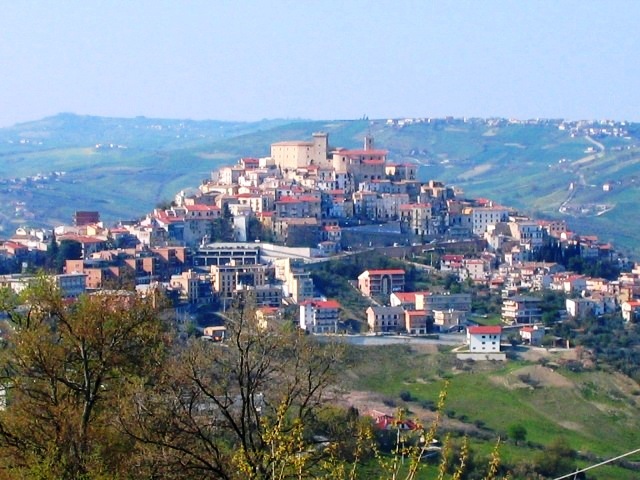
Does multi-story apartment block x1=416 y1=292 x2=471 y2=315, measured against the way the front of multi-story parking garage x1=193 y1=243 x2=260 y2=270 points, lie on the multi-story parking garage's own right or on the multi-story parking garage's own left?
on the multi-story parking garage's own left

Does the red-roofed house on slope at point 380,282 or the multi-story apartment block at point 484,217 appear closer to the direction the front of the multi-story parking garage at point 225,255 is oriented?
the red-roofed house on slope

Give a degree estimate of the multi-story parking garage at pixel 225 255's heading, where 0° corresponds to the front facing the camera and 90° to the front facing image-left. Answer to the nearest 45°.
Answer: approximately 0°

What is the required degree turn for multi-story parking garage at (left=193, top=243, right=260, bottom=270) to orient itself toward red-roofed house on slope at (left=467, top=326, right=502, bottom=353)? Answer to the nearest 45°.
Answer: approximately 45° to its left

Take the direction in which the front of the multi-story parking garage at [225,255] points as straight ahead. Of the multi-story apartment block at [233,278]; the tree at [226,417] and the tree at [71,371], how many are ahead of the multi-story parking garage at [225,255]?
3

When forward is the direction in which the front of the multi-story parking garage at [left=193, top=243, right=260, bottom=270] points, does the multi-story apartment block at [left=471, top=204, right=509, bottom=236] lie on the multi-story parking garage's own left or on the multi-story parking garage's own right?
on the multi-story parking garage's own left

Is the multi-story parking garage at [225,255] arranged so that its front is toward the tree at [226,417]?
yes

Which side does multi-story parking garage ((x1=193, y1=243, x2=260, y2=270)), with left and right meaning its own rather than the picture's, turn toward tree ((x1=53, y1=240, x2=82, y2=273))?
right

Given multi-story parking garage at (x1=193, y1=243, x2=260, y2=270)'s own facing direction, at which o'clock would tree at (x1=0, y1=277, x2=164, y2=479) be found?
The tree is roughly at 12 o'clock from the multi-story parking garage.

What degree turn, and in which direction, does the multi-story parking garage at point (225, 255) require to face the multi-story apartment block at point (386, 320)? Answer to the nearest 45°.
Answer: approximately 45° to its left
